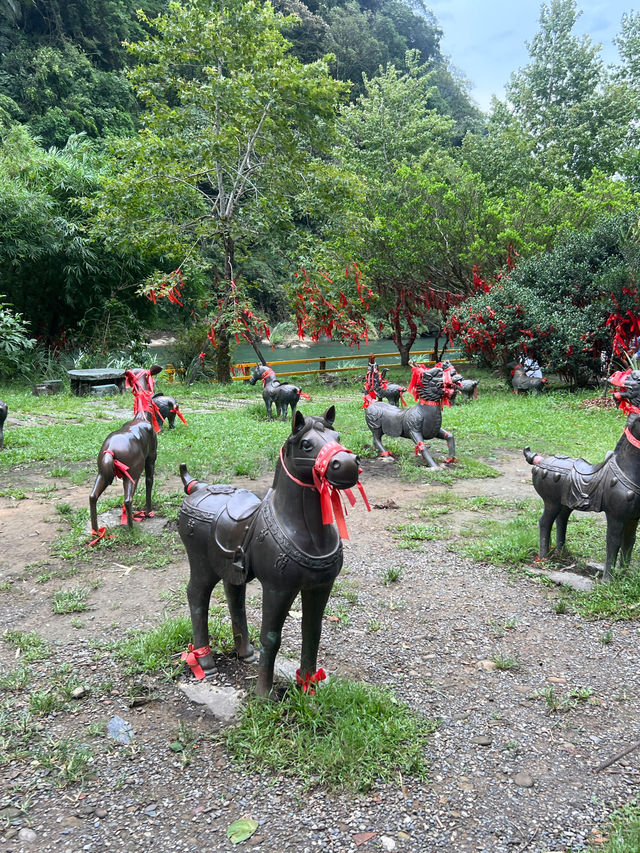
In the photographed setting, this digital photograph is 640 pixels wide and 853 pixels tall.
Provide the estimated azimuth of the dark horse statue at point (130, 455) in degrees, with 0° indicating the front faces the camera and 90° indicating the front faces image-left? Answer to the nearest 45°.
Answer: approximately 225°

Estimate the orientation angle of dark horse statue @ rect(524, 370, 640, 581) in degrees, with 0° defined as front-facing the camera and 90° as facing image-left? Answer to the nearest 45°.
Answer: approximately 315°

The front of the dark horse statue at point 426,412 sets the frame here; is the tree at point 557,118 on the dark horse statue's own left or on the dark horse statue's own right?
on the dark horse statue's own left

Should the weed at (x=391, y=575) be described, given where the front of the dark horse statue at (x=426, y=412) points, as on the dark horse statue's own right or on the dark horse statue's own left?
on the dark horse statue's own right

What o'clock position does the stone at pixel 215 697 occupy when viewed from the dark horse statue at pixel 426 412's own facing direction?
The stone is roughly at 2 o'clock from the dark horse statue.

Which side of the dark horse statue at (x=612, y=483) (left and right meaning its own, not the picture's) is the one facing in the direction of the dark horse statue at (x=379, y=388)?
back

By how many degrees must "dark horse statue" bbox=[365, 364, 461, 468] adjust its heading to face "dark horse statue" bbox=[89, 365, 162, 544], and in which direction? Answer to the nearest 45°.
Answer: approximately 90° to its right

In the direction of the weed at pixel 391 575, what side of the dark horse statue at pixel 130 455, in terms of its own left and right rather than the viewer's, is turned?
right

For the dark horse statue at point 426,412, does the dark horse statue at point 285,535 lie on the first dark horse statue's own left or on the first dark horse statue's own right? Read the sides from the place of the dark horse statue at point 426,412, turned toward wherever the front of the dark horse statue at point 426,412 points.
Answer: on the first dark horse statue's own right

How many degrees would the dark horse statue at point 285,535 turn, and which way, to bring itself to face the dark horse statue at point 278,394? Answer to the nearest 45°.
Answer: approximately 135° to its left

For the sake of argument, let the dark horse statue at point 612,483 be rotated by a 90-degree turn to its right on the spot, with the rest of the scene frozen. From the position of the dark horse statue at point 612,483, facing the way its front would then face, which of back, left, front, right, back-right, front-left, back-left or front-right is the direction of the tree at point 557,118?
back-right

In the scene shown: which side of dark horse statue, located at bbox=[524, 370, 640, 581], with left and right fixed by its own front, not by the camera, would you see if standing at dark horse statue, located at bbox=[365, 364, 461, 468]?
back

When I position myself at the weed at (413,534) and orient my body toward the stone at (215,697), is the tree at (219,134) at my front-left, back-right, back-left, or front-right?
back-right
